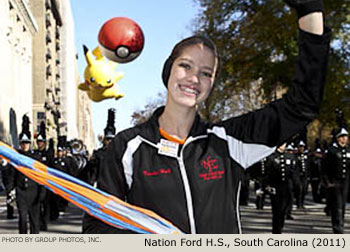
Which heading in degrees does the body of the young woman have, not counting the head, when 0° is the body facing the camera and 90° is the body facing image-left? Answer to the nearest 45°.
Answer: approximately 0°

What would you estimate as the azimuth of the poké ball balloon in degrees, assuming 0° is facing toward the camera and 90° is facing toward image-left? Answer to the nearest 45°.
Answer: approximately 0°

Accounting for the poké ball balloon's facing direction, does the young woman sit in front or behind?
in front

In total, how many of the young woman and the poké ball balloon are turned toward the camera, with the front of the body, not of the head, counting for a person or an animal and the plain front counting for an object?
2

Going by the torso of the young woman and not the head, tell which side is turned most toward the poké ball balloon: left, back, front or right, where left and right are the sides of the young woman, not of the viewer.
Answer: back
